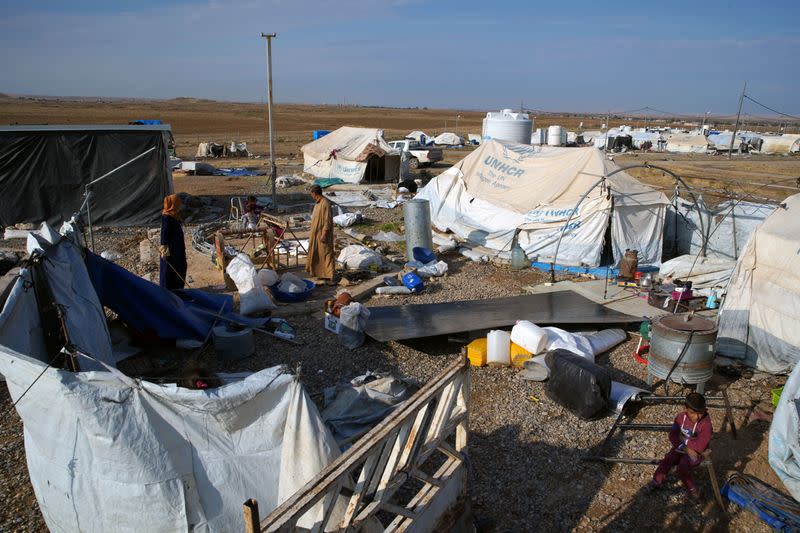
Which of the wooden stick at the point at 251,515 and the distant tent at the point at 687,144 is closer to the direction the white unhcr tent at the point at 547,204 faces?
the wooden stick

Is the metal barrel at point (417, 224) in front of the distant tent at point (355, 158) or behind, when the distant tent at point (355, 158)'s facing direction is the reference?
in front

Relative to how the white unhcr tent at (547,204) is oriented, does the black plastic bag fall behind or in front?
in front

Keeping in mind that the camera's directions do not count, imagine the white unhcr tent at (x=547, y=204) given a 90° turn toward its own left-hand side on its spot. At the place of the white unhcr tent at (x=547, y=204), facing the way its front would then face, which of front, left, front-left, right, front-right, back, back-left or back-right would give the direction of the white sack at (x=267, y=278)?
back

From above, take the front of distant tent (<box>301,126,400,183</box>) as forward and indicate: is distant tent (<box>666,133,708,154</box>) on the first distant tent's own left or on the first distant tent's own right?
on the first distant tent's own left

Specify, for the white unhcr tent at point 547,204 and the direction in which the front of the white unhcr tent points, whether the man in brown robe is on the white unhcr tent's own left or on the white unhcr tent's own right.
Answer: on the white unhcr tent's own right

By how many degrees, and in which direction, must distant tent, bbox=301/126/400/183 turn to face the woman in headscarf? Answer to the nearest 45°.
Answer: approximately 45° to its right

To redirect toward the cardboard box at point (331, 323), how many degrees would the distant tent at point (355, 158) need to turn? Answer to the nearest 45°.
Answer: approximately 45° to its right

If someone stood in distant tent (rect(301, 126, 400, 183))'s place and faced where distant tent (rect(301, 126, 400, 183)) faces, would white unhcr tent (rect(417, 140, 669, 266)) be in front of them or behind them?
in front

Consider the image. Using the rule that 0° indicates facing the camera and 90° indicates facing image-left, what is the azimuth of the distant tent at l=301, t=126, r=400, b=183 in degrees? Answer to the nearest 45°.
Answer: approximately 315°

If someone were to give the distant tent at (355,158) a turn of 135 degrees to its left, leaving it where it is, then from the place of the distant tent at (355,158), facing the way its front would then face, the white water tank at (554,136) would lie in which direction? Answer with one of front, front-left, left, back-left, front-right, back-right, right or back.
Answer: front-right
